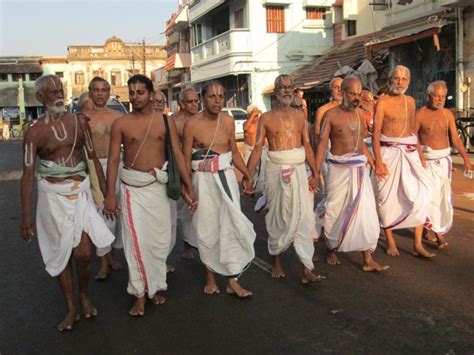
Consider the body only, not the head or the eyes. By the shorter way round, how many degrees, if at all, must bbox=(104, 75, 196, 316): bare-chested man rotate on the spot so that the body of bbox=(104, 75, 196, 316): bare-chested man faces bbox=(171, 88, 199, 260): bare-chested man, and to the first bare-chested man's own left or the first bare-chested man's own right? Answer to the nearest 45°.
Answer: approximately 180°

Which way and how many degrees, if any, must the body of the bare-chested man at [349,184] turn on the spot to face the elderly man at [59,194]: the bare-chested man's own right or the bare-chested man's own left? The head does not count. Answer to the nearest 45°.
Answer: approximately 90° to the bare-chested man's own right

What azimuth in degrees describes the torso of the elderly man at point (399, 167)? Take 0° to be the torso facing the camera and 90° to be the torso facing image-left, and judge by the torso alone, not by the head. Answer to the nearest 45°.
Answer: approximately 315°

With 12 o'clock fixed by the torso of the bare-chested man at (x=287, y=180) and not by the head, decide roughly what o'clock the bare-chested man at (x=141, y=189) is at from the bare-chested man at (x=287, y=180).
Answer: the bare-chested man at (x=141, y=189) is roughly at 2 o'clock from the bare-chested man at (x=287, y=180).

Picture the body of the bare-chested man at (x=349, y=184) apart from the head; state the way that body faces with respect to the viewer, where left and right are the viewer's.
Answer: facing the viewer and to the right of the viewer

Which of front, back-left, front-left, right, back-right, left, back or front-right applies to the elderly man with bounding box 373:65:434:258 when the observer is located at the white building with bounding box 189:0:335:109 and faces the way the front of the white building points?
front-left

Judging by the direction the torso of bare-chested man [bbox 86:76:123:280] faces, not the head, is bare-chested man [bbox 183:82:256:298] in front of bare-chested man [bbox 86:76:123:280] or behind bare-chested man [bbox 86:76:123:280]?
in front

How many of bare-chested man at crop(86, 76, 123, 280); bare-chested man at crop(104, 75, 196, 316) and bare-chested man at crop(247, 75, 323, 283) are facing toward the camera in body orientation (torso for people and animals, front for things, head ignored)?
3

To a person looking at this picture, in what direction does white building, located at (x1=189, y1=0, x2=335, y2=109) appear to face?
facing the viewer and to the left of the viewer

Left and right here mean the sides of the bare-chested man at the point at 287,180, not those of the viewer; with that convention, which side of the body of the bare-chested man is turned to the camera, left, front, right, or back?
front

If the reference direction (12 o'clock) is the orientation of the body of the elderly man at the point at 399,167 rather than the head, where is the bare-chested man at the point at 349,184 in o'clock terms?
The bare-chested man is roughly at 3 o'clock from the elderly man.

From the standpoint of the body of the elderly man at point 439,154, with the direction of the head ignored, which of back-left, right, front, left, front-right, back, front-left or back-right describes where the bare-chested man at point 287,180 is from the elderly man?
front-right

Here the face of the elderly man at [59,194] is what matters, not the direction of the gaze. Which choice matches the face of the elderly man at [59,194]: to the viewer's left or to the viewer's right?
to the viewer's right
